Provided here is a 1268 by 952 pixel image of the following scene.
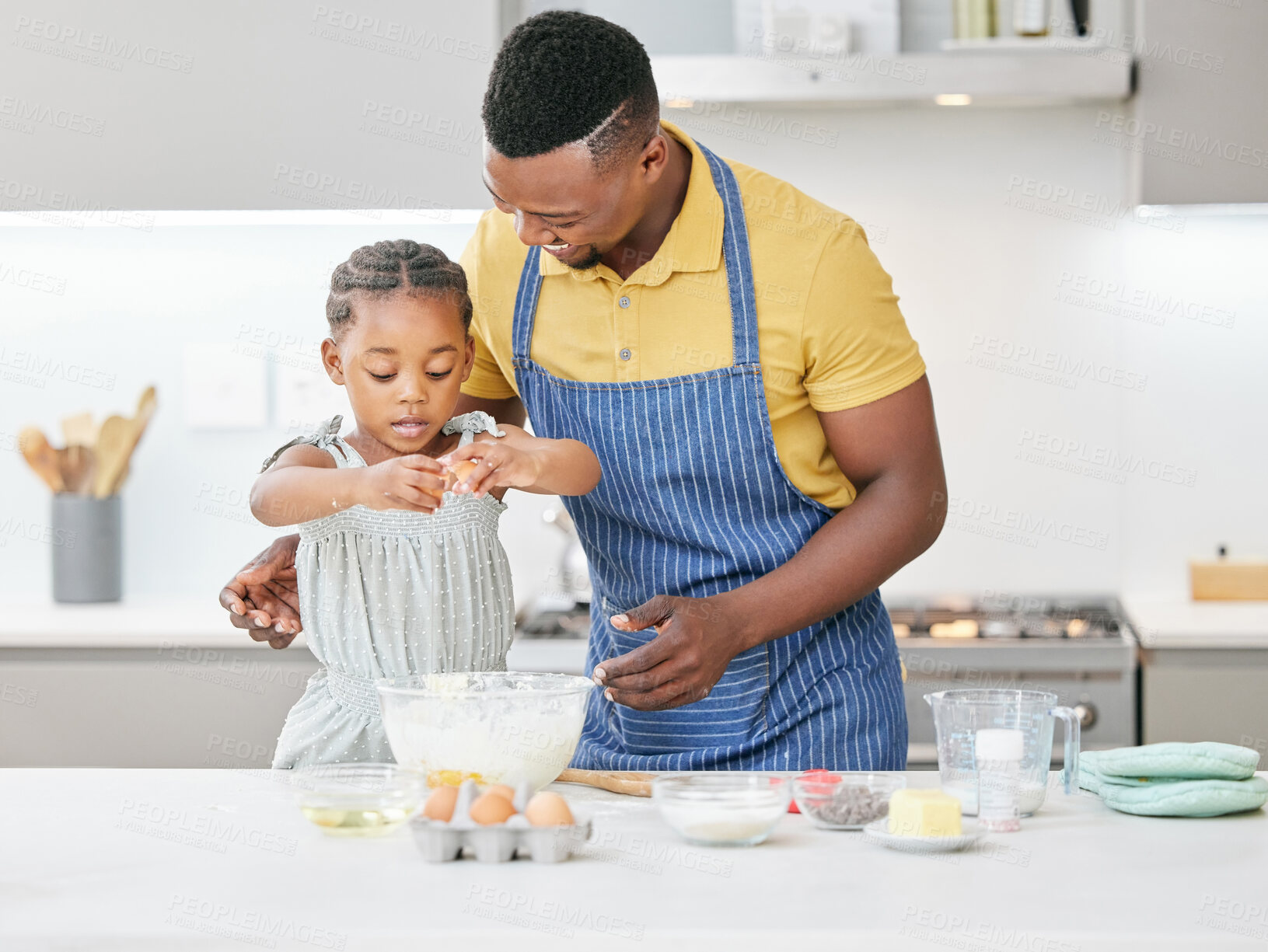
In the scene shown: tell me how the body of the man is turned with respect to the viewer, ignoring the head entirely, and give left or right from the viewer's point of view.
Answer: facing the viewer and to the left of the viewer

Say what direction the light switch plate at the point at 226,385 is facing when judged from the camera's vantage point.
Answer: facing the viewer

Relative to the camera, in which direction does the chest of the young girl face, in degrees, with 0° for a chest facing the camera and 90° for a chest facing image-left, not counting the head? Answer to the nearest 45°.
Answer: approximately 0°

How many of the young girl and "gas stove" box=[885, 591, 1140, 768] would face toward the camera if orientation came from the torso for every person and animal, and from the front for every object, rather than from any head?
2

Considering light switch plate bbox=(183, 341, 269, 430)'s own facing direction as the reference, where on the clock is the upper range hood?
The upper range hood is roughly at 10 o'clock from the light switch plate.

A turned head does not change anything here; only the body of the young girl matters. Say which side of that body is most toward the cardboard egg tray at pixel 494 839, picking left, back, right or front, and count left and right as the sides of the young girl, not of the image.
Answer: front

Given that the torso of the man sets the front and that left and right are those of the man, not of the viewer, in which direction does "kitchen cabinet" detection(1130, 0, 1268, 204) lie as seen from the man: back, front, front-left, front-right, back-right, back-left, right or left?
back

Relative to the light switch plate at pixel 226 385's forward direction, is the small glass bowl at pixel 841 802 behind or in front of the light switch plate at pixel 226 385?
in front

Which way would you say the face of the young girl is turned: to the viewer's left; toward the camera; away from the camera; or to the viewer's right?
toward the camera

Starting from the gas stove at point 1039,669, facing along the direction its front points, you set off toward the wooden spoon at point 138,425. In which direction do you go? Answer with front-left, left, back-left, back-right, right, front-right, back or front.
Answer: right

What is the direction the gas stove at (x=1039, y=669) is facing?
toward the camera

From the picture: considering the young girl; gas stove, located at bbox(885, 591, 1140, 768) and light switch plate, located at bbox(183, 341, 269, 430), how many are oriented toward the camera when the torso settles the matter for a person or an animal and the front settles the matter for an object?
3

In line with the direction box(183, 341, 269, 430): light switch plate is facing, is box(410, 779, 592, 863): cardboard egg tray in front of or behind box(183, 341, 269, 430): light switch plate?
in front

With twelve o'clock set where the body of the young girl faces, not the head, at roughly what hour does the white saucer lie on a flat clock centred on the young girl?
The white saucer is roughly at 11 o'clock from the young girl.

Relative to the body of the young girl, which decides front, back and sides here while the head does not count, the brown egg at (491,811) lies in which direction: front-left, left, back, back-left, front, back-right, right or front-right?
front

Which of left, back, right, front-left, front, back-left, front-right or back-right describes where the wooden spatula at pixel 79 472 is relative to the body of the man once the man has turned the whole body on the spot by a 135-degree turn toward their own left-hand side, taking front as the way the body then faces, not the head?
back-left

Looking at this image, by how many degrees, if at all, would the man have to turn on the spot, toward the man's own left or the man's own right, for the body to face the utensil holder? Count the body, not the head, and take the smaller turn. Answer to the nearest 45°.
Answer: approximately 90° to the man's own right
